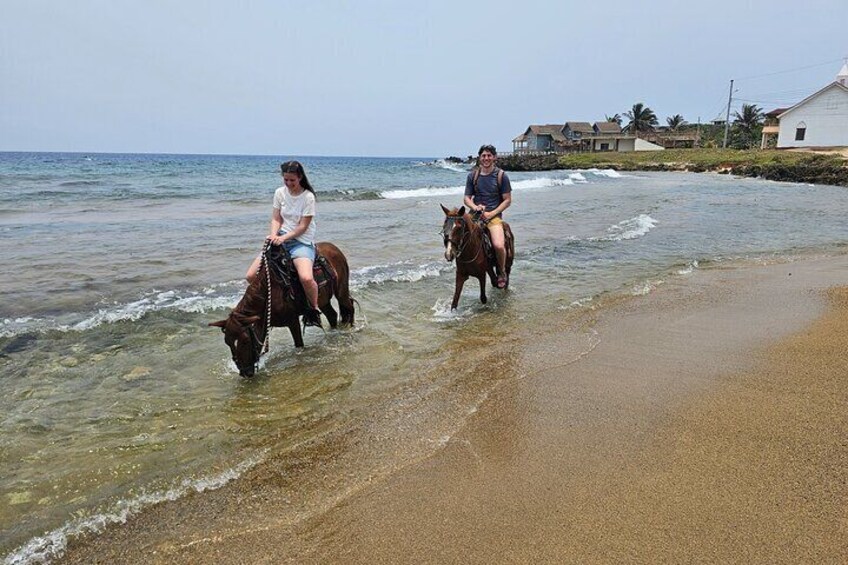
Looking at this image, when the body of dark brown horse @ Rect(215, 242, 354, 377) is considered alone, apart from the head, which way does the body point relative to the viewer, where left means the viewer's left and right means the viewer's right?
facing the viewer and to the left of the viewer

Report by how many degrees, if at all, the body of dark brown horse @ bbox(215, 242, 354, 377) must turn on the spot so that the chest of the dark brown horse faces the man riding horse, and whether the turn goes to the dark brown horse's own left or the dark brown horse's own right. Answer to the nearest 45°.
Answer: approximately 180°

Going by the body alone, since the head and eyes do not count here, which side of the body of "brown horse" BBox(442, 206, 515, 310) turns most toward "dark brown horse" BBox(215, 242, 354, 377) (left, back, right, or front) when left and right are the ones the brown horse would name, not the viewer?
front

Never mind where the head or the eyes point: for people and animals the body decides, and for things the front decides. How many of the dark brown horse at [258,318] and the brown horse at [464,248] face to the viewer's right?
0

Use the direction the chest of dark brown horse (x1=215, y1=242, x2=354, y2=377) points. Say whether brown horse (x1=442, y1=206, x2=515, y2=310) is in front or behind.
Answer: behind

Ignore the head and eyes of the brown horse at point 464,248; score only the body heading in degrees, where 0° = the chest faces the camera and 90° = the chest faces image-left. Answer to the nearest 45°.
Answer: approximately 45°
